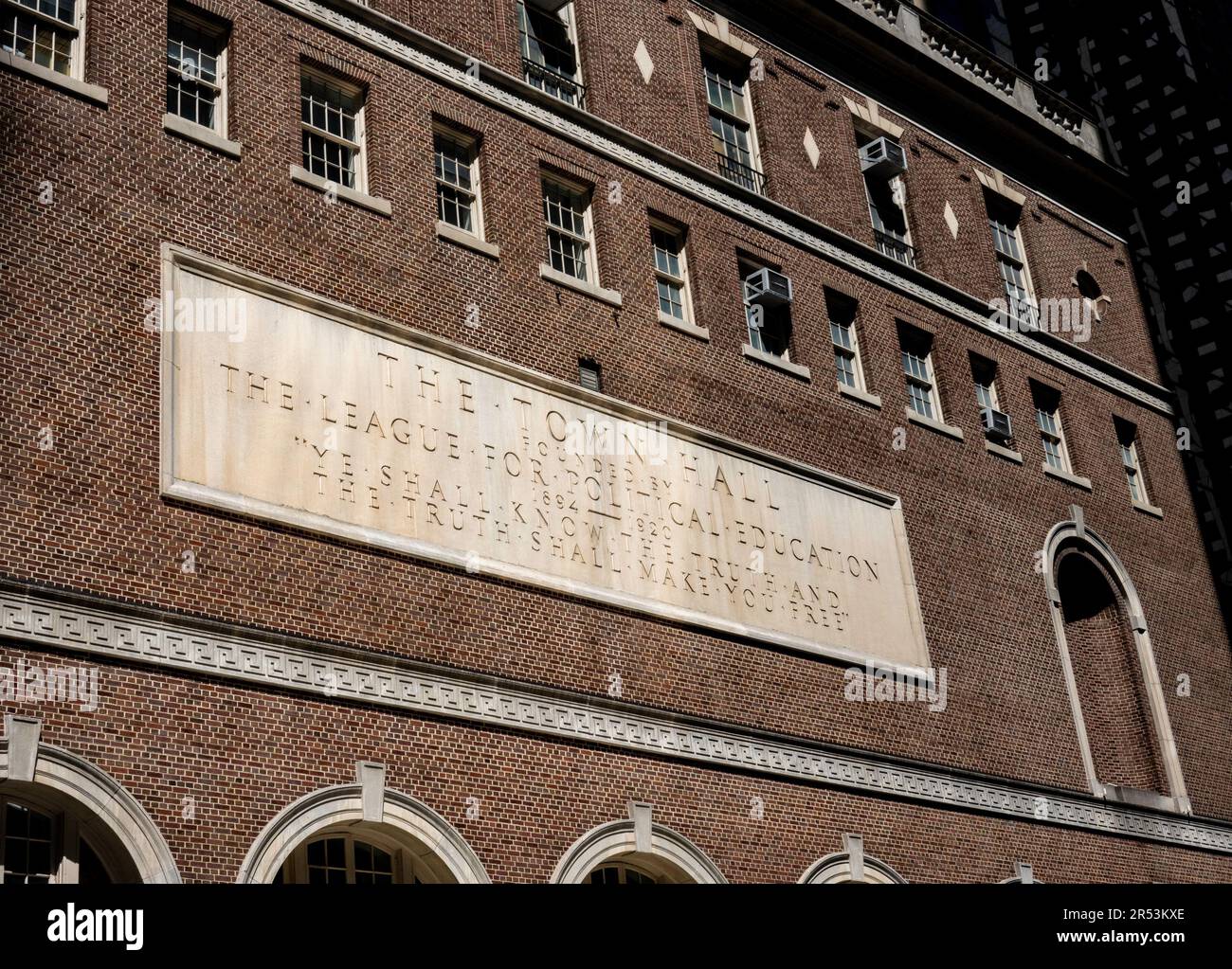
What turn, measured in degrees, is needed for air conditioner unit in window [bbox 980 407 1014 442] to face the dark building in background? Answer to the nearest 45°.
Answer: approximately 90° to its left
